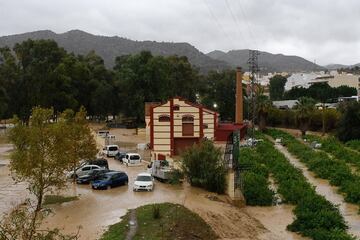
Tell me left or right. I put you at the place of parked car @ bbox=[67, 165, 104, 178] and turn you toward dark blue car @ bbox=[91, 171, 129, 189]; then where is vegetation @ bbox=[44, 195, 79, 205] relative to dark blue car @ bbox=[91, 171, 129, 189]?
right

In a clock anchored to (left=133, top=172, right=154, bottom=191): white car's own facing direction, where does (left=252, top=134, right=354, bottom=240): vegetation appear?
The vegetation is roughly at 10 o'clock from the white car.

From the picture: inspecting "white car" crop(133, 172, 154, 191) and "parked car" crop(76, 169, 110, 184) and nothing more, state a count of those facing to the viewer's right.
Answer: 0

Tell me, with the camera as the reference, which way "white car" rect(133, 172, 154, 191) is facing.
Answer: facing the viewer

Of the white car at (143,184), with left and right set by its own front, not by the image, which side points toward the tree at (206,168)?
left

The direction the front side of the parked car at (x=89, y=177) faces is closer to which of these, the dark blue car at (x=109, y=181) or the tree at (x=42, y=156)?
the tree

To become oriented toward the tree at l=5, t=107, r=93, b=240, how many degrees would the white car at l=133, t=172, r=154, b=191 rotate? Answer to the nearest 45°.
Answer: approximately 45° to its right

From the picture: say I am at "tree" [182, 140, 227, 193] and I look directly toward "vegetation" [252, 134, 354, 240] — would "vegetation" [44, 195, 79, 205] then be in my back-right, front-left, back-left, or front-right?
back-right

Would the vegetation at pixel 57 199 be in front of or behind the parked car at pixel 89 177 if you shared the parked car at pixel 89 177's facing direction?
in front

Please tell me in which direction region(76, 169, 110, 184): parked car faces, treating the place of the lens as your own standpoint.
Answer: facing the viewer and to the left of the viewer

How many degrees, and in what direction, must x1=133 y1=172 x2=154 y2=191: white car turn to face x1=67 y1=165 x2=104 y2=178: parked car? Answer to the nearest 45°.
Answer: approximately 135° to its right
